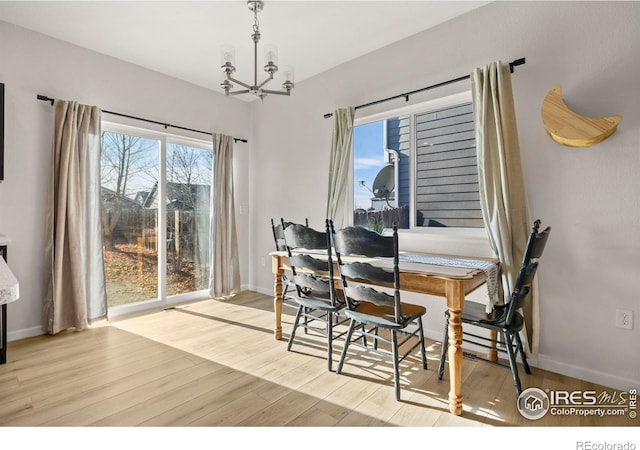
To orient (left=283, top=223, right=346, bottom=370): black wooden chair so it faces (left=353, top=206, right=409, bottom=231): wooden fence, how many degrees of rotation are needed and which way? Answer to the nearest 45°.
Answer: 0° — it already faces it

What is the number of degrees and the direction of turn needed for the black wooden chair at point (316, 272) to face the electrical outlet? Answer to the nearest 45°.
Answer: approximately 45° to its right

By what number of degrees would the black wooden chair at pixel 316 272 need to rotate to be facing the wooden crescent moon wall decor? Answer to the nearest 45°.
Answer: approximately 45° to its right

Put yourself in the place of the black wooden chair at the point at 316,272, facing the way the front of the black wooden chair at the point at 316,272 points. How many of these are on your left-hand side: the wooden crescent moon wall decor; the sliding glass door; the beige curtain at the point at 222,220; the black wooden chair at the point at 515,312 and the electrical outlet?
2

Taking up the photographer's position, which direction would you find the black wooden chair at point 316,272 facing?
facing away from the viewer and to the right of the viewer

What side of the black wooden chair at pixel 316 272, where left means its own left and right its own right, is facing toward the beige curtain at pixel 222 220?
left

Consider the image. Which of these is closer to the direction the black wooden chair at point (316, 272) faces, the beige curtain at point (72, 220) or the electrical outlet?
the electrical outlet

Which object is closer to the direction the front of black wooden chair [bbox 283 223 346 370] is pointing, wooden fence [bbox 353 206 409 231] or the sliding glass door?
the wooden fence

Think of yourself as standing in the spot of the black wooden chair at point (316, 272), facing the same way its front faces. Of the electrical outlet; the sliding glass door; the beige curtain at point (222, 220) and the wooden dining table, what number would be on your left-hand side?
2

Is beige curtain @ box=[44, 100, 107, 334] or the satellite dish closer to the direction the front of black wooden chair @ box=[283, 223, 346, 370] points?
the satellite dish

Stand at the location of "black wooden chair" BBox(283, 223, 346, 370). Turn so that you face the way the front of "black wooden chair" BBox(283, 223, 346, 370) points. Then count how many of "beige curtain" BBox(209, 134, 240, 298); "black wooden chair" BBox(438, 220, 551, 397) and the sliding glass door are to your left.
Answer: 2

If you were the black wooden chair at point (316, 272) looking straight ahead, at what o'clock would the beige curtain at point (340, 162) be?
The beige curtain is roughly at 11 o'clock from the black wooden chair.
